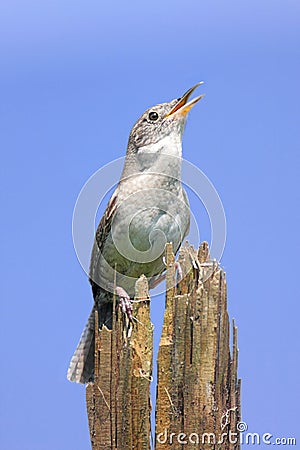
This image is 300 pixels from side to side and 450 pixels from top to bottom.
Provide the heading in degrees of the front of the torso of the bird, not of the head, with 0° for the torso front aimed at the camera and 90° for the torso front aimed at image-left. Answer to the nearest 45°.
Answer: approximately 315°
